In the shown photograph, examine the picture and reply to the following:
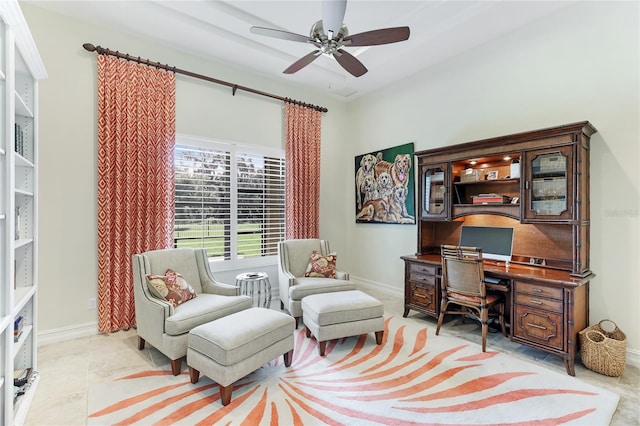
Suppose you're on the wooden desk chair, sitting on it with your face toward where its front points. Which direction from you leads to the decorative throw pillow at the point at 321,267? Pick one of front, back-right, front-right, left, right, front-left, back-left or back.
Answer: back-left

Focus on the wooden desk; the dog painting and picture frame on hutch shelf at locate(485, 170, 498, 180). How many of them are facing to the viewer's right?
0

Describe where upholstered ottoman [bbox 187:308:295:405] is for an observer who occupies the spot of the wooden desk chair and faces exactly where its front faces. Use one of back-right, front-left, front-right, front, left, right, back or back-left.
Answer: back

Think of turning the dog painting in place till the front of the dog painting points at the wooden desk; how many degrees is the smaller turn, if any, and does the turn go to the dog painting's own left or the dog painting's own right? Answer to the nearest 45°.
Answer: approximately 90° to the dog painting's own left

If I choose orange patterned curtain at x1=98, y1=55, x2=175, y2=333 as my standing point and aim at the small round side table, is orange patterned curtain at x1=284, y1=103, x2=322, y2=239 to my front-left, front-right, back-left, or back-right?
front-left

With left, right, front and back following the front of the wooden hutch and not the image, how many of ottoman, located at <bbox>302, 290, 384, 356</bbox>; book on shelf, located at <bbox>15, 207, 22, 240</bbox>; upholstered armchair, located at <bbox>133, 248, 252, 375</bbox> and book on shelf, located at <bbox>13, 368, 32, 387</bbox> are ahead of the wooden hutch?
4

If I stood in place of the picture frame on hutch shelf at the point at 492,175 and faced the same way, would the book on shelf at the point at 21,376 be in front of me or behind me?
in front

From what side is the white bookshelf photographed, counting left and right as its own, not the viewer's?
right

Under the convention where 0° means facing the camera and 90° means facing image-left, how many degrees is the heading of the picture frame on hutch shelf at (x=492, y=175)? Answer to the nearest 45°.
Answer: approximately 45°

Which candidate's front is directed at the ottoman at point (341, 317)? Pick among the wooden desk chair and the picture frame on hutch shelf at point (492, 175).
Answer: the picture frame on hutch shelf

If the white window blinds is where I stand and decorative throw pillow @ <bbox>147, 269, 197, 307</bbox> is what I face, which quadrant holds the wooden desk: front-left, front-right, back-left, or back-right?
front-left

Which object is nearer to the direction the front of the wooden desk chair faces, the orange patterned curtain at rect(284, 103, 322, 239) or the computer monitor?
the computer monitor

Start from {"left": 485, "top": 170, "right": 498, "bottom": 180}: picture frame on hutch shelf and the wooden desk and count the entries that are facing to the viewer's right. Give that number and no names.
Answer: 0

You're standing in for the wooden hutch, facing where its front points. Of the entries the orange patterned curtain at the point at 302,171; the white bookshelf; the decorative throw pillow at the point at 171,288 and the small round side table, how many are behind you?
0

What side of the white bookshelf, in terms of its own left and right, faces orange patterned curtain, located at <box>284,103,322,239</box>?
front

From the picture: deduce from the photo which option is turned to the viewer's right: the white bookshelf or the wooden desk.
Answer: the white bookshelf

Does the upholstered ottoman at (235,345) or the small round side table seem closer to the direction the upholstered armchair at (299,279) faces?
the upholstered ottoman

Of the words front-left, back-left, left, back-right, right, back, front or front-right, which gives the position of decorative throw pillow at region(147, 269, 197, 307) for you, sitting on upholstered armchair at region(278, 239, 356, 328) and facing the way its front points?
right

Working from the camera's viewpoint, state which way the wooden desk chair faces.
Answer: facing away from the viewer and to the right of the viewer

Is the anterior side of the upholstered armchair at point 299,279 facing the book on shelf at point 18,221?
no
